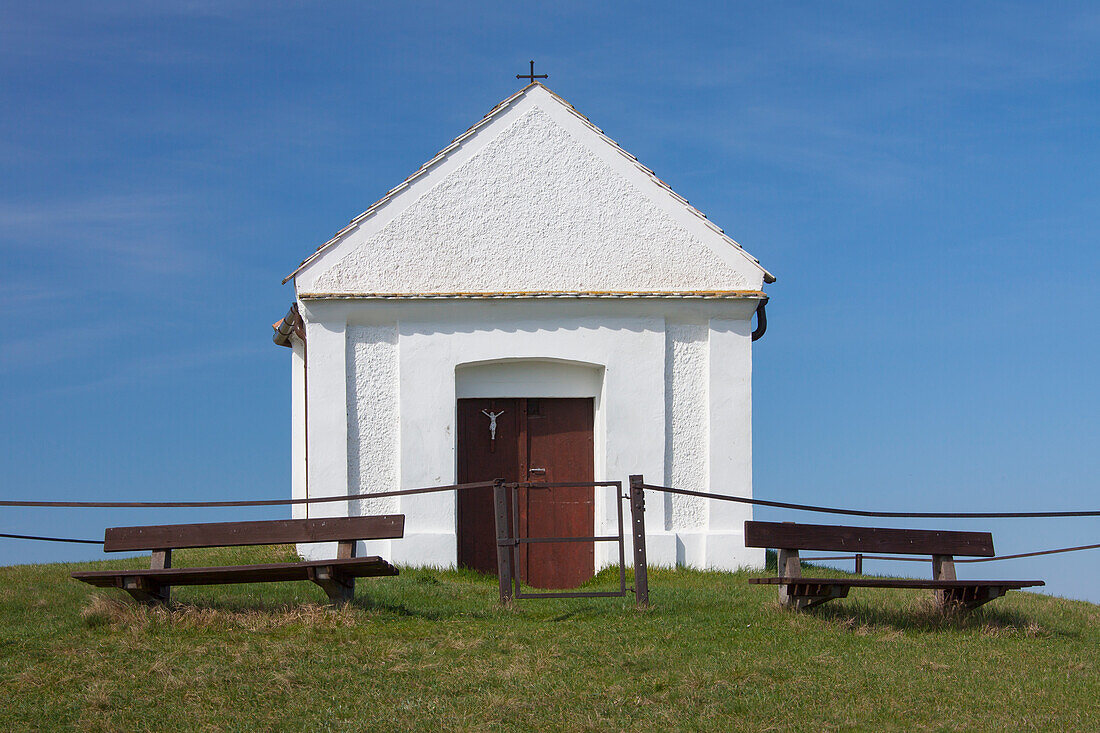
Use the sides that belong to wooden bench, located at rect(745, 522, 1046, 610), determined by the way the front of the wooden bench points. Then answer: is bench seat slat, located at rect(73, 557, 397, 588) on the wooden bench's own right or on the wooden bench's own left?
on the wooden bench's own right

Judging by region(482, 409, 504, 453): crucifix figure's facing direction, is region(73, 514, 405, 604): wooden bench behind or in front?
in front

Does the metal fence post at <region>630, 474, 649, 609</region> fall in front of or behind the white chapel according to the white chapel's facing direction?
in front

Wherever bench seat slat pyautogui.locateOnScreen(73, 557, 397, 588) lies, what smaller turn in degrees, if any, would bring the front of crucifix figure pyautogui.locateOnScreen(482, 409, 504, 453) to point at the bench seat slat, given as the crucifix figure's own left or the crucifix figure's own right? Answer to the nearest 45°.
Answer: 0° — it already faces it

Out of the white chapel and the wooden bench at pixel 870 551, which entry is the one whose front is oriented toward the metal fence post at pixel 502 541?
the white chapel

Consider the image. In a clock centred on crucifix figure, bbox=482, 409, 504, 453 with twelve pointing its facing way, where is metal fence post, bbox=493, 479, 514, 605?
The metal fence post is roughly at 12 o'clock from the crucifix figure.

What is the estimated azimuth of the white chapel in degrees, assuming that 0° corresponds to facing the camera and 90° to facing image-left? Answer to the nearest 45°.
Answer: approximately 0°

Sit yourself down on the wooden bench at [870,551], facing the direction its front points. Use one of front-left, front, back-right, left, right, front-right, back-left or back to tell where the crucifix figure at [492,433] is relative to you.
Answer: back

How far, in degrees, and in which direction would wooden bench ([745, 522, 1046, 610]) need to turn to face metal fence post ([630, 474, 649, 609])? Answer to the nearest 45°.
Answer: approximately 135° to its right

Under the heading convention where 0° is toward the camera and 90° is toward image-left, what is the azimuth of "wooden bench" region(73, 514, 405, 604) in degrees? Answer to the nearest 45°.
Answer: approximately 45°
